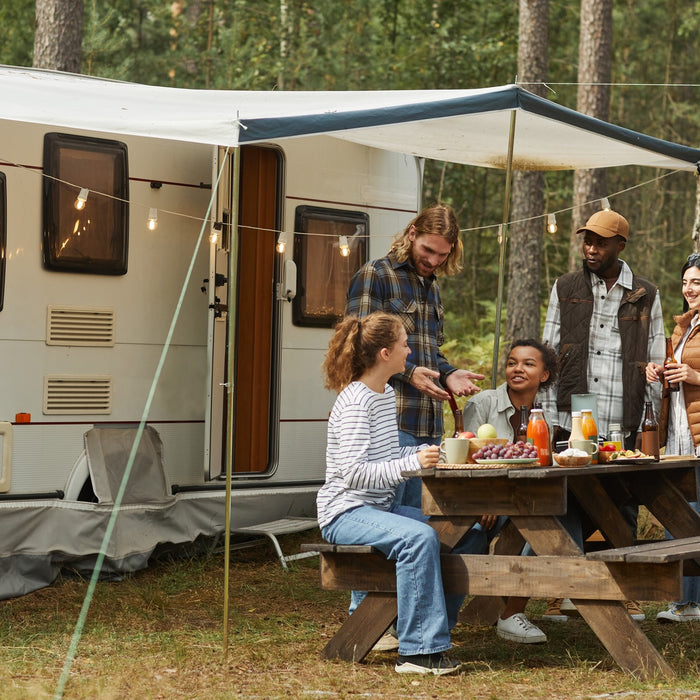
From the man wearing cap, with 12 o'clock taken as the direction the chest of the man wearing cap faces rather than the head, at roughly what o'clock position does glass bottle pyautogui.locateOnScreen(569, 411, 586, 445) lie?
The glass bottle is roughly at 12 o'clock from the man wearing cap.

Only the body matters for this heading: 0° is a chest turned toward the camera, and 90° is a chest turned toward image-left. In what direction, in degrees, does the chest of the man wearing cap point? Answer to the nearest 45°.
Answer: approximately 0°

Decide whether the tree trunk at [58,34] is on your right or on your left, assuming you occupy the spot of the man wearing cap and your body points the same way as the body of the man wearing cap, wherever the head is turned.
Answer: on your right

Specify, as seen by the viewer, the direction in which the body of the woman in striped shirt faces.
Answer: to the viewer's right

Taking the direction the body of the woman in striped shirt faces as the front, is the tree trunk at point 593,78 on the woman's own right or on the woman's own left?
on the woman's own left
